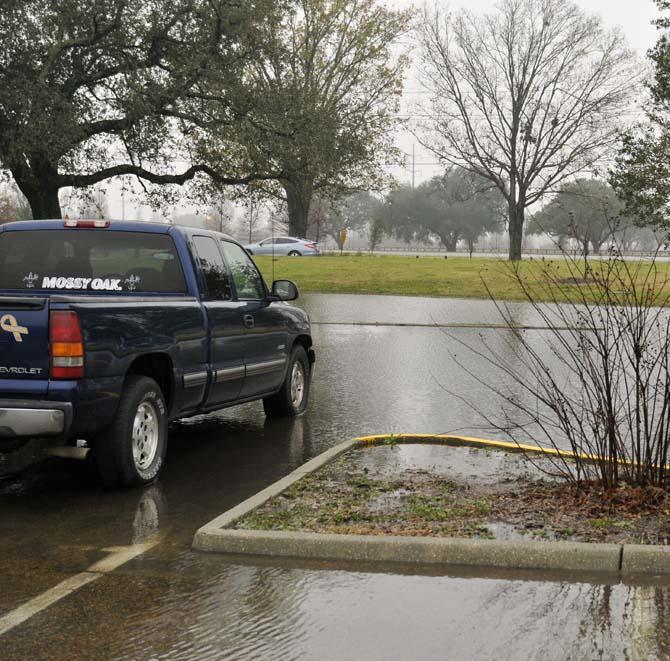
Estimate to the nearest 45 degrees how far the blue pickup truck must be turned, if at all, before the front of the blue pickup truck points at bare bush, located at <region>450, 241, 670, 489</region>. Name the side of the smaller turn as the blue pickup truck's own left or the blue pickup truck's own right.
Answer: approximately 45° to the blue pickup truck's own right

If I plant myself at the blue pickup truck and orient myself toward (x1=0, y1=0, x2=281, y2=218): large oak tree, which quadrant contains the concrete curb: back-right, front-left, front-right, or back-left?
back-right

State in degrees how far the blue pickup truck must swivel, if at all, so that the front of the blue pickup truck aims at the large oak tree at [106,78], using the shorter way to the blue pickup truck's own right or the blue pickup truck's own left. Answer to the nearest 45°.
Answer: approximately 45° to the blue pickup truck's own left

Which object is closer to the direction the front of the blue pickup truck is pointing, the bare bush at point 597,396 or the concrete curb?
the bare bush

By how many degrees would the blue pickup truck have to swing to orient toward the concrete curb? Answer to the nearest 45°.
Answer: approximately 90° to its right

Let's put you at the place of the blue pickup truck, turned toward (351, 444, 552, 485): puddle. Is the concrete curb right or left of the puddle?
right

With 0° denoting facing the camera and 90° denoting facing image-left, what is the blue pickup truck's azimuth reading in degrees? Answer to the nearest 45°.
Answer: approximately 225°
